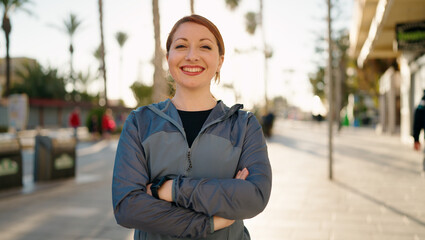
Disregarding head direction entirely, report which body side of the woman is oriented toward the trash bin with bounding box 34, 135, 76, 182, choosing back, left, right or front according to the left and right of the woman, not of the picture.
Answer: back

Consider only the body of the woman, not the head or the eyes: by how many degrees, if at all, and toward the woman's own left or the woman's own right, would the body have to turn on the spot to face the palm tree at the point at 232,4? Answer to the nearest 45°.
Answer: approximately 180°

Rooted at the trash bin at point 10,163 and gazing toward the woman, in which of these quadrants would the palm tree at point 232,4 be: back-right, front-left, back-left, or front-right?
back-left

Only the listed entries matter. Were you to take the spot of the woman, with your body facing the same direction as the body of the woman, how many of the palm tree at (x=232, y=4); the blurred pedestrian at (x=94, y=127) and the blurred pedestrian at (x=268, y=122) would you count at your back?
3

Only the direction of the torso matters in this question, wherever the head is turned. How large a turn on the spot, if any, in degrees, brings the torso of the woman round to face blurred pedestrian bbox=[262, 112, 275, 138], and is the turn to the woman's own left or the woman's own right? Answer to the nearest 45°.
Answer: approximately 180°

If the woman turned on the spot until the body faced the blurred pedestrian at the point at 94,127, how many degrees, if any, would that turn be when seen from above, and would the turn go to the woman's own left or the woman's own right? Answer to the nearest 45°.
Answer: approximately 180°

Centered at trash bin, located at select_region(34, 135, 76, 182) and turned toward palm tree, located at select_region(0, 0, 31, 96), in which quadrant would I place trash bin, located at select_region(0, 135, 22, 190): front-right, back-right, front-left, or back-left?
back-left

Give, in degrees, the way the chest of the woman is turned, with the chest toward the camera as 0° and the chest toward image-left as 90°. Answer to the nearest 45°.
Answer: approximately 0°

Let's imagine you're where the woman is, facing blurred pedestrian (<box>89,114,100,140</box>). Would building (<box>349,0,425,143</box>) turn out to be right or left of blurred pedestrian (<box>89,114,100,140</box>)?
right

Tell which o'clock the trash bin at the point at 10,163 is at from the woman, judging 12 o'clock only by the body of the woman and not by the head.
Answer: The trash bin is roughly at 5 o'clock from the woman.

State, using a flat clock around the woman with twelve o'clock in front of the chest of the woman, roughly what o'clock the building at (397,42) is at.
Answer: The building is roughly at 7 o'clock from the woman.
